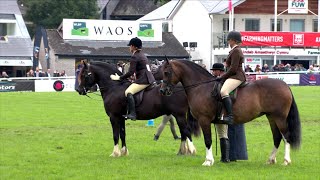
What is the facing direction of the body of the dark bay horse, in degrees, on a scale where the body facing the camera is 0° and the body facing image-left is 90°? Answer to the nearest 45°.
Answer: approximately 90°

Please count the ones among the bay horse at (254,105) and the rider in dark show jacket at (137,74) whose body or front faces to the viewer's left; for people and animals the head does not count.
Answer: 2

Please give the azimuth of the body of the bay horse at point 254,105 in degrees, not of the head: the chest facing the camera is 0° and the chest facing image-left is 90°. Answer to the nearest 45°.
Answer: approximately 90°

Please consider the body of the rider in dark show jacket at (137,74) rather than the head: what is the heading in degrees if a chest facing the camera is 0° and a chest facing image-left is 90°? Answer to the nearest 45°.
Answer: approximately 90°

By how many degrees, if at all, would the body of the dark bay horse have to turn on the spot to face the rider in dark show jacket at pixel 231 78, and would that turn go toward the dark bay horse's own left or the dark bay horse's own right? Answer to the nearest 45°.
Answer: approximately 135° to the dark bay horse's own left

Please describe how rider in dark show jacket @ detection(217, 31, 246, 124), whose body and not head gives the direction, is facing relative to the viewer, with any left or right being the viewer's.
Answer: facing to the left of the viewer

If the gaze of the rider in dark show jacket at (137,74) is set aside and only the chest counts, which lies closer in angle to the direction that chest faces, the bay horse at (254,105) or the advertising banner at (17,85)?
the advertising banner
